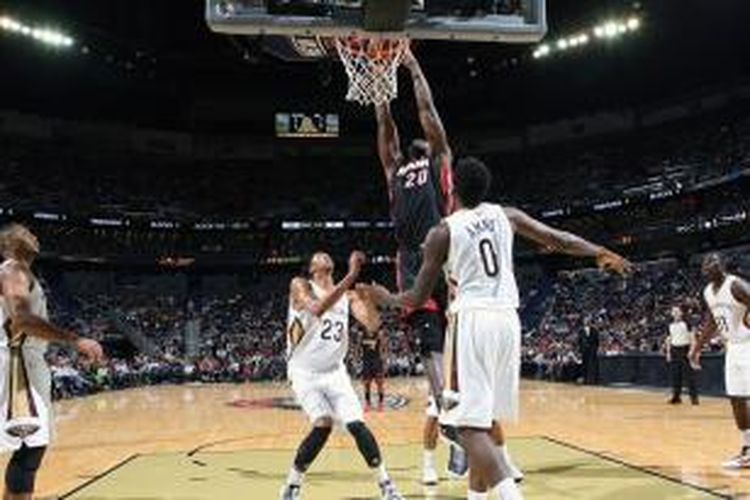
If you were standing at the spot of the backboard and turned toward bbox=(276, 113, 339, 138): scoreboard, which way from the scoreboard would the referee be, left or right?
right

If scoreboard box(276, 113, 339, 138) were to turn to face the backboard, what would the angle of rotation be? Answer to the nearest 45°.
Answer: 0° — it already faces it

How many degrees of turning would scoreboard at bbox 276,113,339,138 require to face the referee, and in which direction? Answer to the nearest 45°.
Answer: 0° — it already faces them

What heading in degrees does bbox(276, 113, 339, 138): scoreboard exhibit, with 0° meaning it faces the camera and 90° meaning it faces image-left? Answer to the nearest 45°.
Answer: approximately 0°

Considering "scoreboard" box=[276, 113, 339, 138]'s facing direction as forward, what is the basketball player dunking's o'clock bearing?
The basketball player dunking is roughly at 12 o'clock from the scoreboard.
